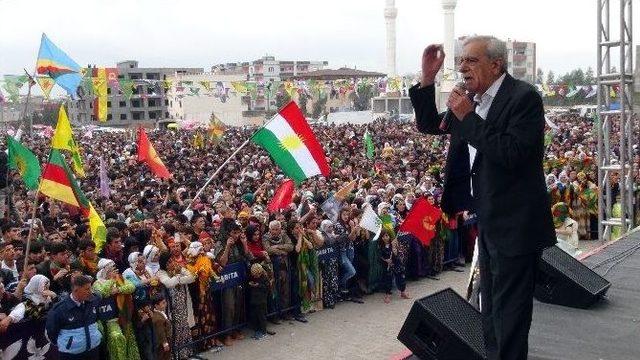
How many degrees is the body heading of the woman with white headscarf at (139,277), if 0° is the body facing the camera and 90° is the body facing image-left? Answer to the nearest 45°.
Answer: approximately 315°

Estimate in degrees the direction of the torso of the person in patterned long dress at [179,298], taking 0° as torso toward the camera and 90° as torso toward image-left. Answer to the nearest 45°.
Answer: approximately 315°

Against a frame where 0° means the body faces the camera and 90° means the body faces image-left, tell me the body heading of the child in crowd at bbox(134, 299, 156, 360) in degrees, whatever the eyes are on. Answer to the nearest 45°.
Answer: approximately 315°

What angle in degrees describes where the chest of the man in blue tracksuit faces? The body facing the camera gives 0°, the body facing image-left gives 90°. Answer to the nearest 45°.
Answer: approximately 315°

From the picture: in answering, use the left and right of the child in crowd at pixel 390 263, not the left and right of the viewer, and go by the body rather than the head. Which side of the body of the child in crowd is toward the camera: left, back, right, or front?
front

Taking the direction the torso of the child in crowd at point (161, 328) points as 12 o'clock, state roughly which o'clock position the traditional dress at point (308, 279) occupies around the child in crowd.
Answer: The traditional dress is roughly at 9 o'clock from the child in crowd.

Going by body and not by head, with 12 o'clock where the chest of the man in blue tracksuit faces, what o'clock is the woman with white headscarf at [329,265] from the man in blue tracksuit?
The woman with white headscarf is roughly at 9 o'clock from the man in blue tracksuit.

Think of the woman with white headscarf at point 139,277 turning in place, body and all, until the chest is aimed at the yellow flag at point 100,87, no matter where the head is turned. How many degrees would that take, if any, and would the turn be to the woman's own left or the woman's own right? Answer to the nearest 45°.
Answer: approximately 135° to the woman's own left

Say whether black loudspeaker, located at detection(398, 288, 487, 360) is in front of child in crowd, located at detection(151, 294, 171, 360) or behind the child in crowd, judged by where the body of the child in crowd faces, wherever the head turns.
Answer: in front

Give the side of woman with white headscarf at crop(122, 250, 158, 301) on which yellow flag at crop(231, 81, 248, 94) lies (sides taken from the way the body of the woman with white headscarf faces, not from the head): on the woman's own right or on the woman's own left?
on the woman's own left

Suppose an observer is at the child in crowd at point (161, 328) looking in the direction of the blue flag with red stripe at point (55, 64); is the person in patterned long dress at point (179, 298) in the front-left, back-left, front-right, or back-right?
front-right

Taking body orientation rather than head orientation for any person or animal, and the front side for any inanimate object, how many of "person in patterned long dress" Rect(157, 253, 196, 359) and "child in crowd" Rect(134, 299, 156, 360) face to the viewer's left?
0
